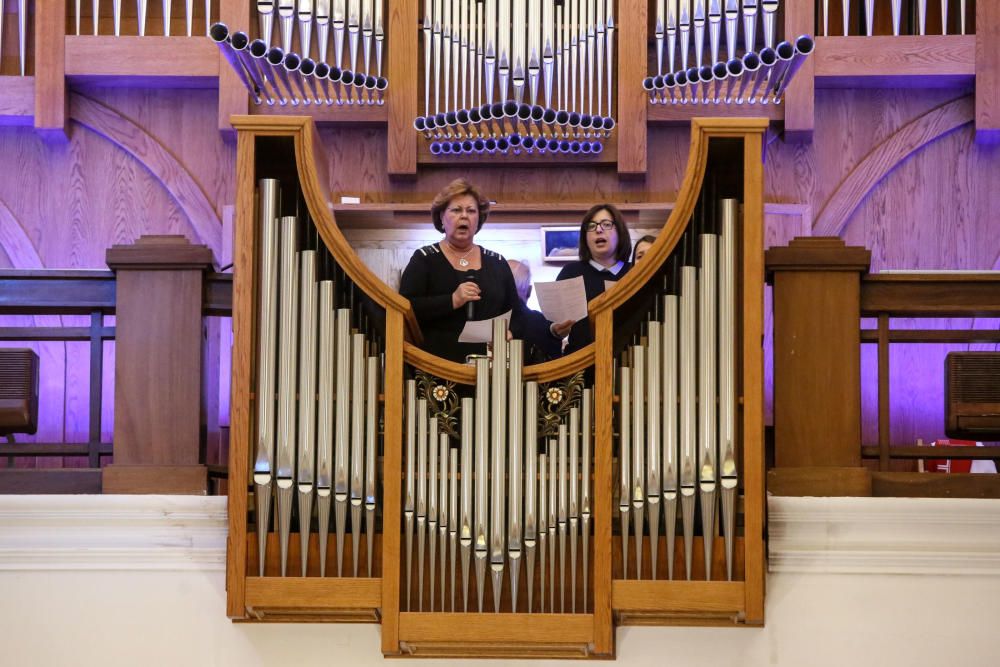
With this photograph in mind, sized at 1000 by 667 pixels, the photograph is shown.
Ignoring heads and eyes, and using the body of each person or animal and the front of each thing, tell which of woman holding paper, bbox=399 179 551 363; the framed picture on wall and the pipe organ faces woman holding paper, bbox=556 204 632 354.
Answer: the framed picture on wall

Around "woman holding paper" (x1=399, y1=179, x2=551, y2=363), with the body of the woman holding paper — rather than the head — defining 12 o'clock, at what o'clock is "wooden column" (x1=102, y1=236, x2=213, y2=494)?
The wooden column is roughly at 2 o'clock from the woman holding paper.

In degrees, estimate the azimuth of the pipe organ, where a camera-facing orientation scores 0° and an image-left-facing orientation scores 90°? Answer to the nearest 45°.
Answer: approximately 0°

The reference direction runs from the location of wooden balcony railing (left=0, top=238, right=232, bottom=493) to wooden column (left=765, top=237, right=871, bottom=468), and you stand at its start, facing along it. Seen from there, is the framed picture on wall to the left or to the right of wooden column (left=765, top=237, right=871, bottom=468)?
left

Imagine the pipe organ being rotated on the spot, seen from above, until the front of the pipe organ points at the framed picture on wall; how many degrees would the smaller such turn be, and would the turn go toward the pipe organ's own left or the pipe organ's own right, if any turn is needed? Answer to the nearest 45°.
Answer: approximately 180°

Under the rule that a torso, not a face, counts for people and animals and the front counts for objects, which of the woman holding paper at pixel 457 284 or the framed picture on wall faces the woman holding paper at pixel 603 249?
the framed picture on wall

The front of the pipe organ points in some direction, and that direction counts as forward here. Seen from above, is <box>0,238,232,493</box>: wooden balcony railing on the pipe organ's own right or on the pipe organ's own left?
on the pipe organ's own right

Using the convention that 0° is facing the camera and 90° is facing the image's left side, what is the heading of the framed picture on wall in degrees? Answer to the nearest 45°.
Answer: approximately 0°

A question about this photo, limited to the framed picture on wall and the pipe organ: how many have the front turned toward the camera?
2
